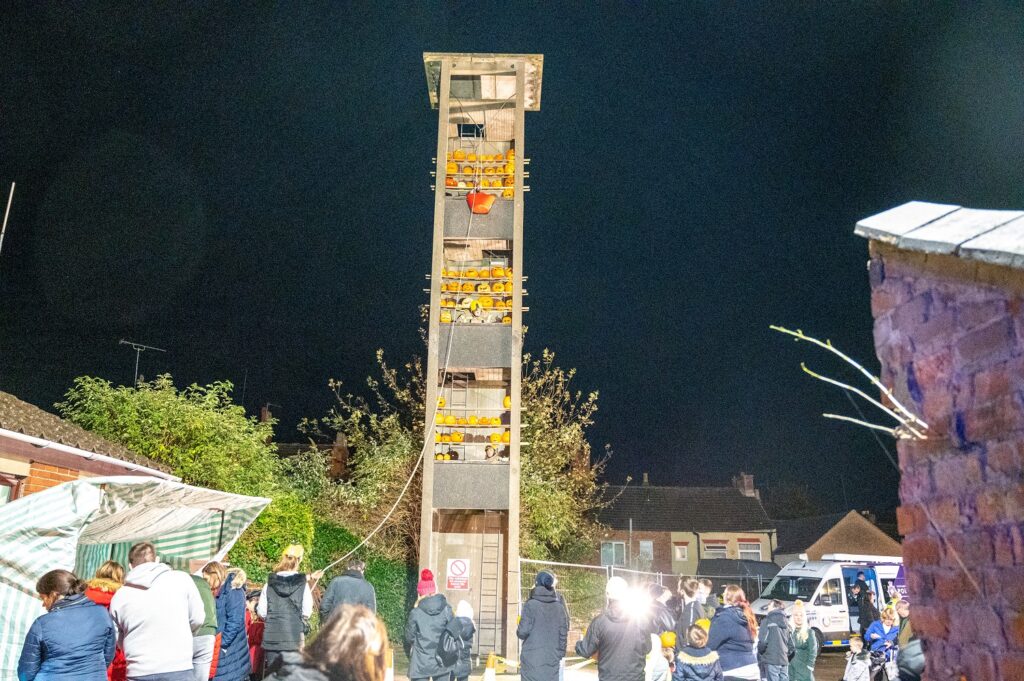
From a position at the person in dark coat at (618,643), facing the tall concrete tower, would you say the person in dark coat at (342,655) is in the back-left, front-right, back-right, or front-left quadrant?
back-left

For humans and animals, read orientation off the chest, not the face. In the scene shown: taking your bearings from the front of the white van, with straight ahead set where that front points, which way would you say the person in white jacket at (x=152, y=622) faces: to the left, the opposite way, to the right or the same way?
to the right

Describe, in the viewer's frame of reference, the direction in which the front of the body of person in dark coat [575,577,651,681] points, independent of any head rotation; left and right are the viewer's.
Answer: facing away from the viewer

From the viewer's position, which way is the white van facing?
facing the viewer and to the left of the viewer

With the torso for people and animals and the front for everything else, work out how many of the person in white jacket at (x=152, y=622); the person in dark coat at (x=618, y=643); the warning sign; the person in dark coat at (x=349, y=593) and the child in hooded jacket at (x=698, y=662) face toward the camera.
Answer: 1

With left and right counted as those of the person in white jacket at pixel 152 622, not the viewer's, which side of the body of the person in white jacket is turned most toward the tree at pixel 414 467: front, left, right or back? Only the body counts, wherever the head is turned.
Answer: front

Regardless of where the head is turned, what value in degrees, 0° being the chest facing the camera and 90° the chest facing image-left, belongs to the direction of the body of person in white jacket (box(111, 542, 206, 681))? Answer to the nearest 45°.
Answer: approximately 180°

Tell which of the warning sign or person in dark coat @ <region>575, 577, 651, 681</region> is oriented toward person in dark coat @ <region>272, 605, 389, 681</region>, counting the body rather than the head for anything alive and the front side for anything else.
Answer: the warning sign

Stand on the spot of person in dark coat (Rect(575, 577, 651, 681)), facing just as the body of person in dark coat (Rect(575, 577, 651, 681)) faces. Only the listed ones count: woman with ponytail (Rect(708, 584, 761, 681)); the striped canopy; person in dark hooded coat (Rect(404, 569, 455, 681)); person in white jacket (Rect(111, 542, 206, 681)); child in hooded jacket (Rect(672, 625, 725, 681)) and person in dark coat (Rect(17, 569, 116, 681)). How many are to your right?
2

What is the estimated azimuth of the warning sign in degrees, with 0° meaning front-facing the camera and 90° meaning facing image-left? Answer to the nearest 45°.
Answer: approximately 0°

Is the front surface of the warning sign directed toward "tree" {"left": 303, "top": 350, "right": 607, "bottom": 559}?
no

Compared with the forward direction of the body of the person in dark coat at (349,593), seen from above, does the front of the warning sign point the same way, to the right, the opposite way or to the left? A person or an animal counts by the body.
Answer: the opposite way

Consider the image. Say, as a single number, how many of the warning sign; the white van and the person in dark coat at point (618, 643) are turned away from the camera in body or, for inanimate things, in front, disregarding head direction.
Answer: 1

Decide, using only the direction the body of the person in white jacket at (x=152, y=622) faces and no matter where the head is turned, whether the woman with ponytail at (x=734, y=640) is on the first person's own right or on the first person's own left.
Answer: on the first person's own right

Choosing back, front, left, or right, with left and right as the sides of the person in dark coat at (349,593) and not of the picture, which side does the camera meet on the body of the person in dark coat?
back

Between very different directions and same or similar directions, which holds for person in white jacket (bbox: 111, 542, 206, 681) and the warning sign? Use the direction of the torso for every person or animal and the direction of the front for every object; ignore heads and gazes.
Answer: very different directions

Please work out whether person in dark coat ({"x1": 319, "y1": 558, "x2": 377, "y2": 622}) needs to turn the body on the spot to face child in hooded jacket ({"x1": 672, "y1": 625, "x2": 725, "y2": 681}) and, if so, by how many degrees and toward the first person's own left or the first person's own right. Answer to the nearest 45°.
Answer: approximately 135° to the first person's own right

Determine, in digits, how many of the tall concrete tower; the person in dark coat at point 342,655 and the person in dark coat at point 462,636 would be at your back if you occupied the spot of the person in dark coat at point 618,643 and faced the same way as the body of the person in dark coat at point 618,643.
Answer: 1

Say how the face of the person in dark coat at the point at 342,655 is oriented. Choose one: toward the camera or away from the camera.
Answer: away from the camera
